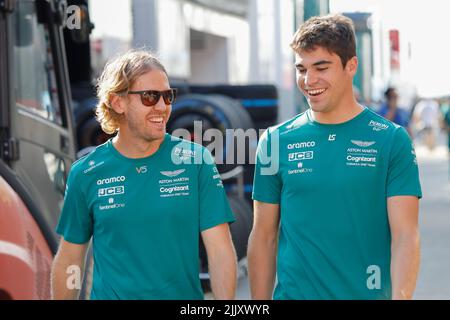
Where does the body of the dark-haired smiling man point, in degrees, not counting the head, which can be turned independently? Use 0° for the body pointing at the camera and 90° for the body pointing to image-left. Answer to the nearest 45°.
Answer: approximately 0°

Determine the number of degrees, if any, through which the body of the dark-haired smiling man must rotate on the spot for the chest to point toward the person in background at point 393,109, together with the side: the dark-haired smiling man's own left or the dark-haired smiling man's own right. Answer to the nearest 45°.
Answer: approximately 180°

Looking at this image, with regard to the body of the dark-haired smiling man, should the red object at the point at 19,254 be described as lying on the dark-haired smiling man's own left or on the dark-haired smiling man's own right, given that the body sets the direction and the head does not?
on the dark-haired smiling man's own right
